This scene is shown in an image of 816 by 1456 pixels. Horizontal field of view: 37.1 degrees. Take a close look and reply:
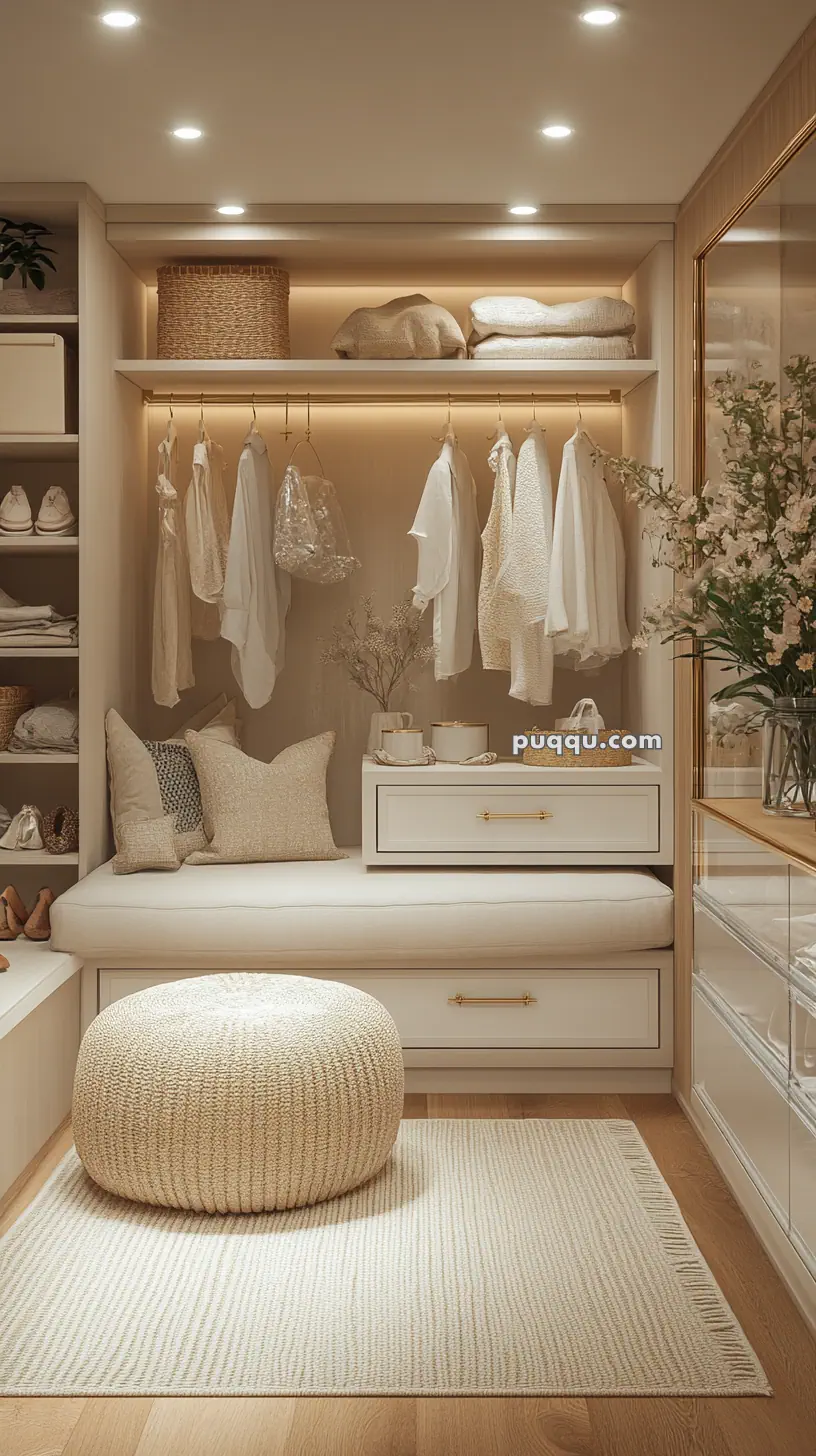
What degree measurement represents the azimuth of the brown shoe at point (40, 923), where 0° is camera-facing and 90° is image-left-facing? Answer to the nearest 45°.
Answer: approximately 0°

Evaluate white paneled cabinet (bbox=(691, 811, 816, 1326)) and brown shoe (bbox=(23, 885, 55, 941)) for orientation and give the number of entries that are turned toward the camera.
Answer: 1

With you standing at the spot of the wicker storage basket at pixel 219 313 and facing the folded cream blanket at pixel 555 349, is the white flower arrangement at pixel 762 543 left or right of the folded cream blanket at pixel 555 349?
right

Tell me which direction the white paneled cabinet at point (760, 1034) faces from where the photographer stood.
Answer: facing to the left of the viewer

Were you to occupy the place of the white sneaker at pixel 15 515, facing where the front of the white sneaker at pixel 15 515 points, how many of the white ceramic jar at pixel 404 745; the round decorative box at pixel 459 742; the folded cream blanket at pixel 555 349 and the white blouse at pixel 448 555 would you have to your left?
4

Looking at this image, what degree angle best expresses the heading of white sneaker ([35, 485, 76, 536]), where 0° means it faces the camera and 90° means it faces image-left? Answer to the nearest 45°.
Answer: approximately 0°

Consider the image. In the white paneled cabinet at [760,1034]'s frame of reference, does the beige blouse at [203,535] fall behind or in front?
in front

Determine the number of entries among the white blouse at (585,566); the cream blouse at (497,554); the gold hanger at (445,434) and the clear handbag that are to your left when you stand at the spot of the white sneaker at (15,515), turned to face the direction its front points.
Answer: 4

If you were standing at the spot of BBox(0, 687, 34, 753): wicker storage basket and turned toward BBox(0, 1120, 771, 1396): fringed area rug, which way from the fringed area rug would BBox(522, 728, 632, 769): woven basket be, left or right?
left

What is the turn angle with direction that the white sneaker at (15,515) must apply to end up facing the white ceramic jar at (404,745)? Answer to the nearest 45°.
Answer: approximately 90° to its left
